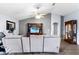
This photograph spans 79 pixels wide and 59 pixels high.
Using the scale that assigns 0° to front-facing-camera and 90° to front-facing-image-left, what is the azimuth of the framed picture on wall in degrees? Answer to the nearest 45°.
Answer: approximately 315°

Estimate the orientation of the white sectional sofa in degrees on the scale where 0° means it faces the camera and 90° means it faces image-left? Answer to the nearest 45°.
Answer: approximately 180°

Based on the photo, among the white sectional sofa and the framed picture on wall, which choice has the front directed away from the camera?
the white sectional sofa

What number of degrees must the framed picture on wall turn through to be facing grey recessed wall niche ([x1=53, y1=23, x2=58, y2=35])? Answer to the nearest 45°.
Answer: approximately 45° to its left

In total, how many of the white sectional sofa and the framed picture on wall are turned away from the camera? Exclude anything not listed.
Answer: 1
